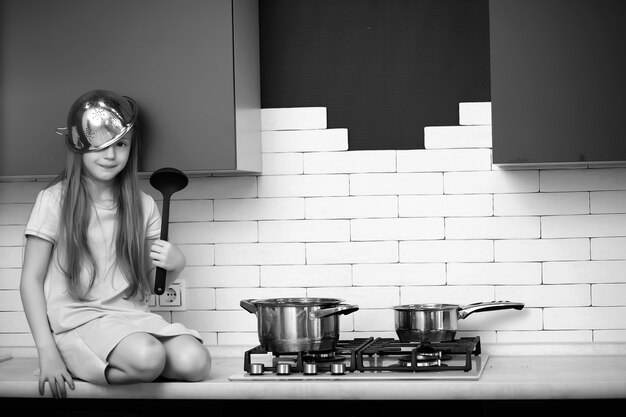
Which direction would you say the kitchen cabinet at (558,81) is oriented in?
toward the camera

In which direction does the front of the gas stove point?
toward the camera

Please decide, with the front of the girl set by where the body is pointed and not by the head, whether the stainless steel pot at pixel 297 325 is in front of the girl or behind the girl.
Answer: in front

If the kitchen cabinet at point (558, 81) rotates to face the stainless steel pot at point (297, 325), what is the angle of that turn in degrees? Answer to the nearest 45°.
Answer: approximately 90° to its right

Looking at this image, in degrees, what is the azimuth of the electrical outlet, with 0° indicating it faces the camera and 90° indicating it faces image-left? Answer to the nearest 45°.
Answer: approximately 0°

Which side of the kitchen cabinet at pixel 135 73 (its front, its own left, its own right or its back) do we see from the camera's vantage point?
front

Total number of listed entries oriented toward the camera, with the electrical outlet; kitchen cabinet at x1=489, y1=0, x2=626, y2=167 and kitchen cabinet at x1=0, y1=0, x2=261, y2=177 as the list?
3

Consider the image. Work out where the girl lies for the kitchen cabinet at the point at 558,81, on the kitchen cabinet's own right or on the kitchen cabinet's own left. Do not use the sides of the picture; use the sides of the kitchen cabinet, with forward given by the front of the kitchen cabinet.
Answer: on the kitchen cabinet's own right

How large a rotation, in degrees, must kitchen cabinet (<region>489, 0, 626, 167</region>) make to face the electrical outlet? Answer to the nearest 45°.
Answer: approximately 90° to its right

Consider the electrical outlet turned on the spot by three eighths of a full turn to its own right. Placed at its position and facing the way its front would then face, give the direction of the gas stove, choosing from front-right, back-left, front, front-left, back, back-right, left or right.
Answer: back
